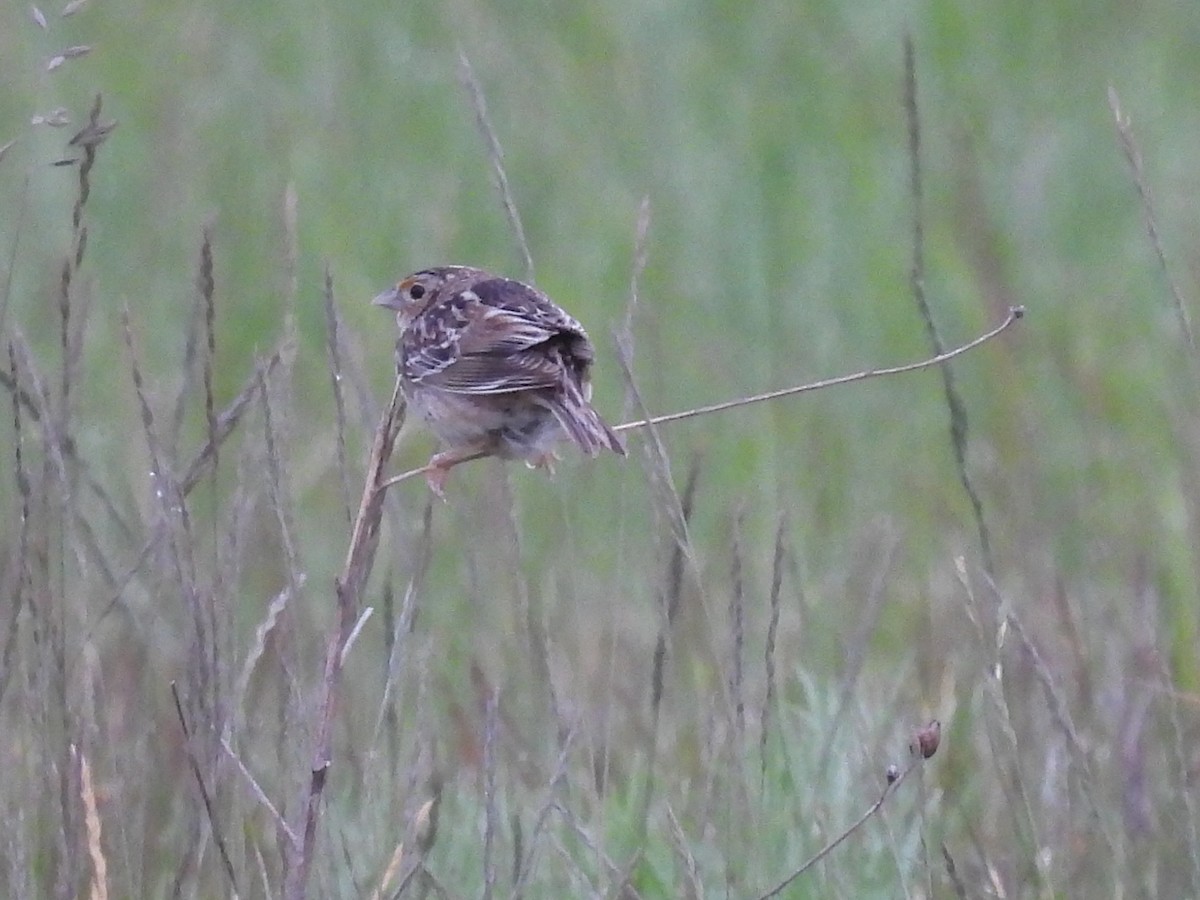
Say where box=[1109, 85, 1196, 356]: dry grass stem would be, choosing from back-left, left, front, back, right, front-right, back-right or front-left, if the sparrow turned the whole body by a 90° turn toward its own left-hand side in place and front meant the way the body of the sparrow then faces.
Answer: back-left

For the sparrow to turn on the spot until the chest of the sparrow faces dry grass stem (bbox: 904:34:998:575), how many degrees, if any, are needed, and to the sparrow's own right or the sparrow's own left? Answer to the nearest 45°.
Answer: approximately 135° to the sparrow's own right

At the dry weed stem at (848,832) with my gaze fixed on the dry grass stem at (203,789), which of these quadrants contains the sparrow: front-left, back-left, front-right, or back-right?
front-right

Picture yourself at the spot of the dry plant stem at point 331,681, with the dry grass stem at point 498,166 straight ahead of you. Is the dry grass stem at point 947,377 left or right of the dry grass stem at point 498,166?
right

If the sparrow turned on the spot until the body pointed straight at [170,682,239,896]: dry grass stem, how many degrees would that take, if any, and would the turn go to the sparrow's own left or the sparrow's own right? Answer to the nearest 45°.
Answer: approximately 90° to the sparrow's own left

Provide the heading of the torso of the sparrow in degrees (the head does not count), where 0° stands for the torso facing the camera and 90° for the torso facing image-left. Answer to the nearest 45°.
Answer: approximately 90°

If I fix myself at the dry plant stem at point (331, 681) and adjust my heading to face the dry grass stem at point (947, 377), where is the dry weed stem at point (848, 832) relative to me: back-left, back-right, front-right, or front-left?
front-right
